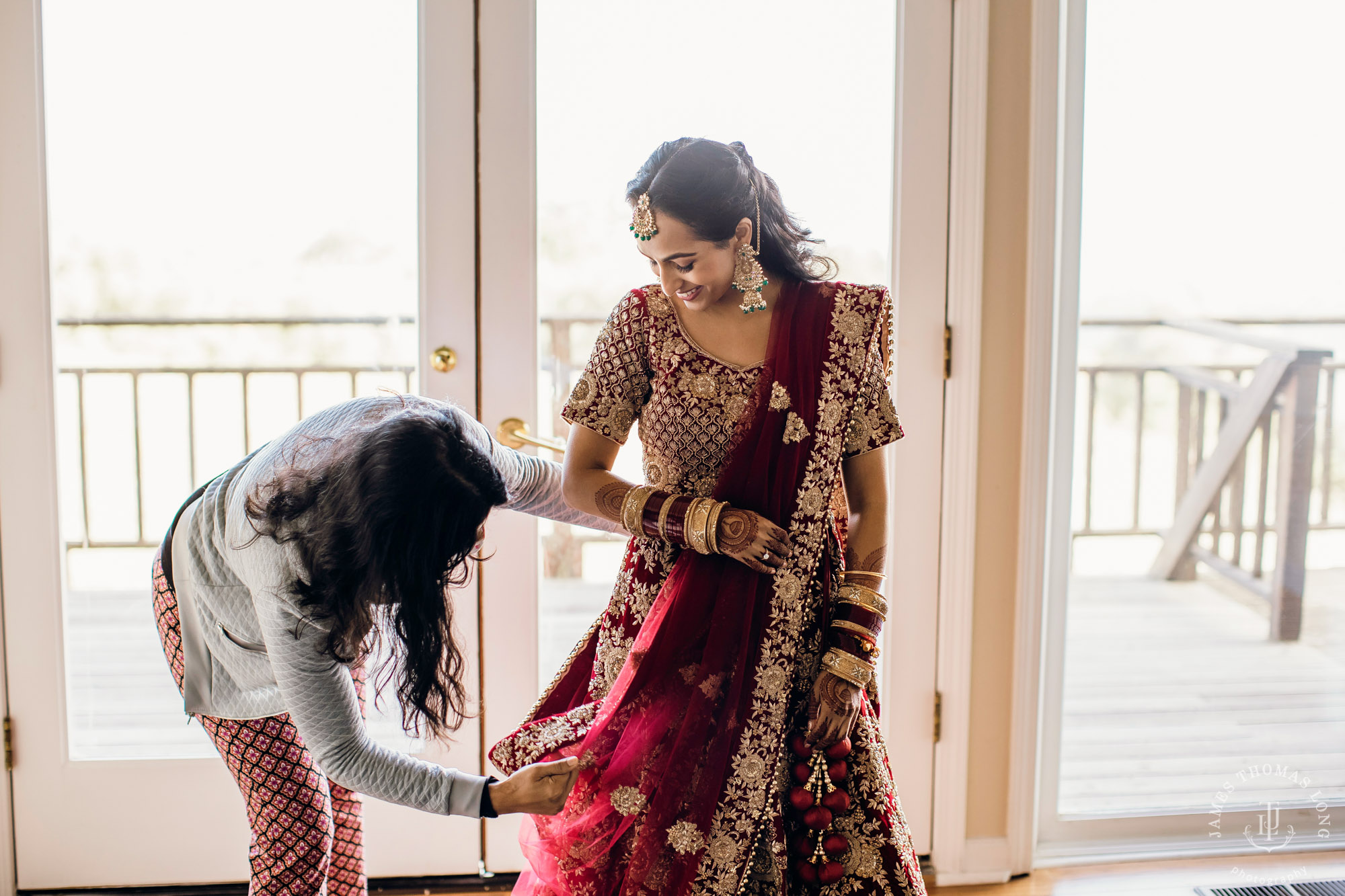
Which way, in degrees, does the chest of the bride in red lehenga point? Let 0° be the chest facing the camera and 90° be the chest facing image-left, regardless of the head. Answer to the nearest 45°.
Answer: approximately 0°

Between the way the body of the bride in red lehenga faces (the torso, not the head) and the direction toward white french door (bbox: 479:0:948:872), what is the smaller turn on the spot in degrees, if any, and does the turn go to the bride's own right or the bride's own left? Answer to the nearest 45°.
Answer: approximately 180°

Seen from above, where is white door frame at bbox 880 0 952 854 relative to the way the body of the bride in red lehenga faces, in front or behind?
behind

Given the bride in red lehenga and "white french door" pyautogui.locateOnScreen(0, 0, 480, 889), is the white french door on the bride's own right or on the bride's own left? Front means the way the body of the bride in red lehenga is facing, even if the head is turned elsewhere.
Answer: on the bride's own right

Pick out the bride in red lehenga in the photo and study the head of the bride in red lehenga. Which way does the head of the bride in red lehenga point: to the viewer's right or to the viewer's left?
to the viewer's left

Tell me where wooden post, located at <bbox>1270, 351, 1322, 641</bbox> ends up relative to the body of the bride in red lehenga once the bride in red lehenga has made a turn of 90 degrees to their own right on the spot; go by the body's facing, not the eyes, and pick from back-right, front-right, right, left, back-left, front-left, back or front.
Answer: back-right

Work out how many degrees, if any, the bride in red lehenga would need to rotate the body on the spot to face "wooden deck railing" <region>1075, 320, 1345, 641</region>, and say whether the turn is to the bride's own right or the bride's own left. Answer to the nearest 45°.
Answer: approximately 135° to the bride's own left

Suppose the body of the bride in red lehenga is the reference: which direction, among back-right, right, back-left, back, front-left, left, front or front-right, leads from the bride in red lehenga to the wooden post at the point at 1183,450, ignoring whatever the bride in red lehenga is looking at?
back-left
